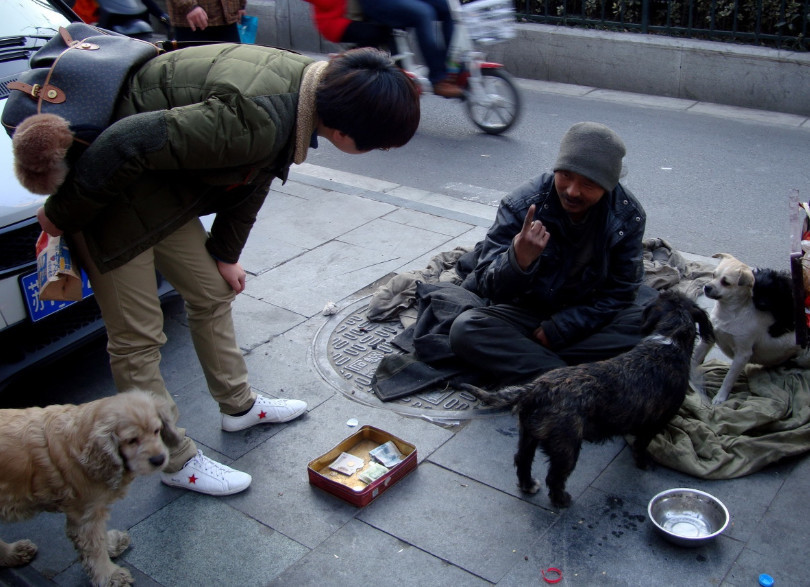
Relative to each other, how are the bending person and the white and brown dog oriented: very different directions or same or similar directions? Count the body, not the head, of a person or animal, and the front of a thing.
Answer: very different directions

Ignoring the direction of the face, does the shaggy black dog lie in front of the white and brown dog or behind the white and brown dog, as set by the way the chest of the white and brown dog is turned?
in front

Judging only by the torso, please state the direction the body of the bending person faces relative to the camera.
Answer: to the viewer's right

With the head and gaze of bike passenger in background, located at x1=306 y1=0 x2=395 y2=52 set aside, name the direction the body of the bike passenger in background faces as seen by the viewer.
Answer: to the viewer's right

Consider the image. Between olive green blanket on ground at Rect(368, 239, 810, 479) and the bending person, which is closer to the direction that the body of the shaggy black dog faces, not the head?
the olive green blanket on ground

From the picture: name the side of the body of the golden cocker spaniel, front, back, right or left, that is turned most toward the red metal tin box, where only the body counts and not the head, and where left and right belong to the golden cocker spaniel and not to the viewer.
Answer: front

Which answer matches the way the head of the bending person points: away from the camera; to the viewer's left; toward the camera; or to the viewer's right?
to the viewer's right

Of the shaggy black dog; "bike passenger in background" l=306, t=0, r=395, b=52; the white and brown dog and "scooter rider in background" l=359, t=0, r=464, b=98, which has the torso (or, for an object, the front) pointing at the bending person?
the white and brown dog

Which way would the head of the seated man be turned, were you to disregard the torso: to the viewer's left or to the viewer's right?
to the viewer's left

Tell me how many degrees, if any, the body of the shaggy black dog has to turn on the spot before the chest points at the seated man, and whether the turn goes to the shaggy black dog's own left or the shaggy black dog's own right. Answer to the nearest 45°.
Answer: approximately 45° to the shaggy black dog's own left
